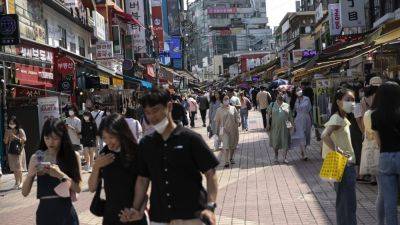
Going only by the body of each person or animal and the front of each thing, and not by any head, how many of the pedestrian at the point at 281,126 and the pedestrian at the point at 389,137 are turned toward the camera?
1

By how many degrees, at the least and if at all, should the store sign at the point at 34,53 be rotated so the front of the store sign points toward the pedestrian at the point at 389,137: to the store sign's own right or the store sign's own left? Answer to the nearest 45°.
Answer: approximately 45° to the store sign's own right

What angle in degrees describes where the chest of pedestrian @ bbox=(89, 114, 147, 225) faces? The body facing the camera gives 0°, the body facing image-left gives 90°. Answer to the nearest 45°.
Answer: approximately 45°
